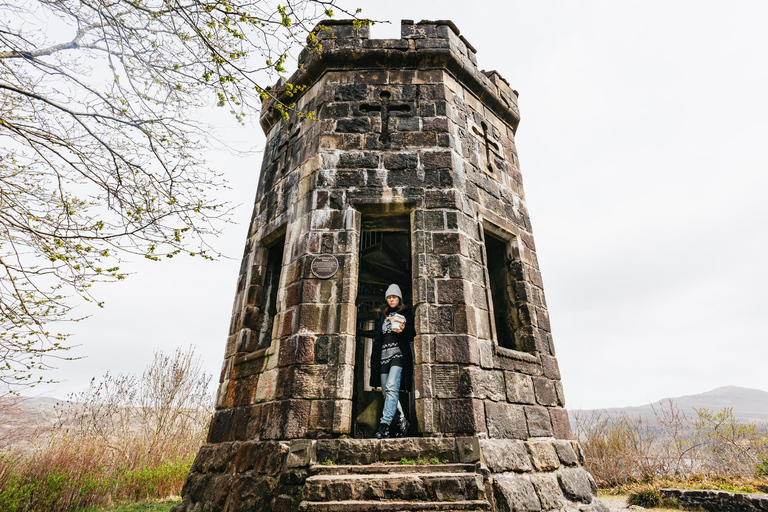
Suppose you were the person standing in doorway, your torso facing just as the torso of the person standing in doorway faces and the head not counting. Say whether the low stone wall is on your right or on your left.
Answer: on your left

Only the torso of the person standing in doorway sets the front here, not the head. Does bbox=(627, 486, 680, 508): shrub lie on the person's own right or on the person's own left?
on the person's own left
